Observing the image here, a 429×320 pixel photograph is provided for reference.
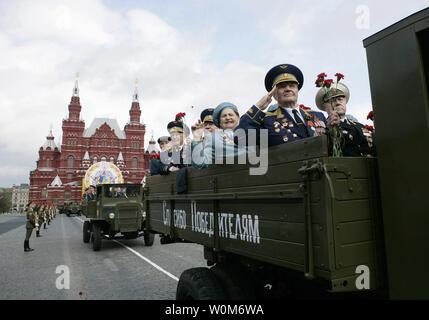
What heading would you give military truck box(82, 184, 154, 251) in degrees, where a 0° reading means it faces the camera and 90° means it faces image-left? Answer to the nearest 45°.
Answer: approximately 315°

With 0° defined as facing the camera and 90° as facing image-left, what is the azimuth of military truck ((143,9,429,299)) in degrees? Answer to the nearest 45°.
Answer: approximately 315°
